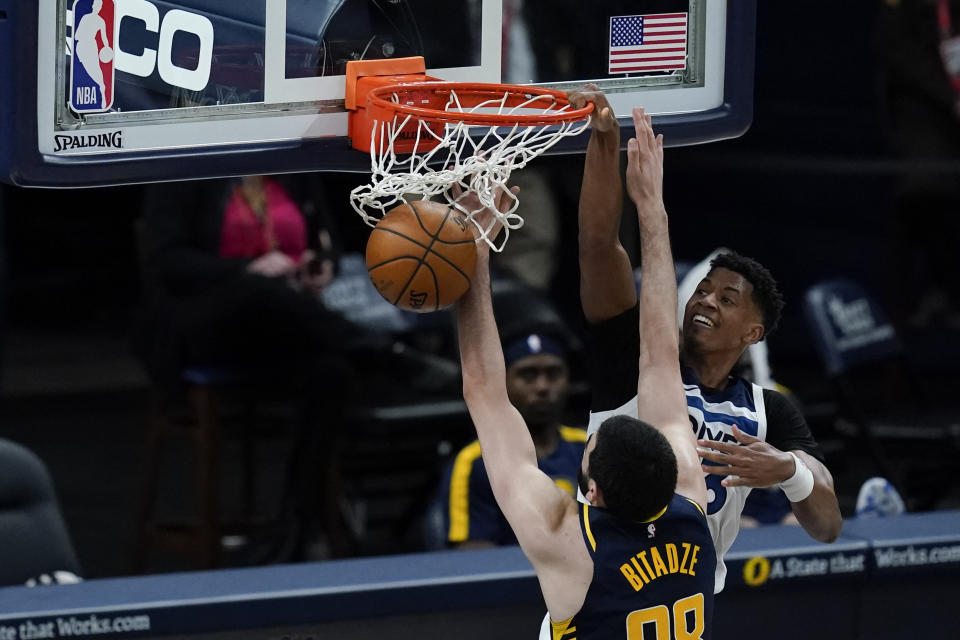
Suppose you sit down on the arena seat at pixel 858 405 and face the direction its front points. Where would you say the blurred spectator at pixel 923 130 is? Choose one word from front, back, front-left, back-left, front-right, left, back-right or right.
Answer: back-left

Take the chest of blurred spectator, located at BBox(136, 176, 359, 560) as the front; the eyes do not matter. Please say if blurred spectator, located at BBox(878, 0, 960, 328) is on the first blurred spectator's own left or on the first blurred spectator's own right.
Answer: on the first blurred spectator's own left

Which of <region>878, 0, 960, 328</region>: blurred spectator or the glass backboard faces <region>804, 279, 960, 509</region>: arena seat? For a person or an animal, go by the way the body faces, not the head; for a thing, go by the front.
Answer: the blurred spectator

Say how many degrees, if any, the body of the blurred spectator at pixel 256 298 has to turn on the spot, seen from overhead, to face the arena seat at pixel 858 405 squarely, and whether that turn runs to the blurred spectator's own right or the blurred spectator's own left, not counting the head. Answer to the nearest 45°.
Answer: approximately 45° to the blurred spectator's own left

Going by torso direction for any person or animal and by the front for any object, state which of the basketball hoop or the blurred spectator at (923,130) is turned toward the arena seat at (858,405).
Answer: the blurred spectator

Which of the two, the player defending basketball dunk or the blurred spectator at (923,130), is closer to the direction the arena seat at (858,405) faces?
the player defending basketball dunk

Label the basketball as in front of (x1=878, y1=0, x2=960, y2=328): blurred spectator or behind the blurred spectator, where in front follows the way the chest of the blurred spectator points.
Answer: in front

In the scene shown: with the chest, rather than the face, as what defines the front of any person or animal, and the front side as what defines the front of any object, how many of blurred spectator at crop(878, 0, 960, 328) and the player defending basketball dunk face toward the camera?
1

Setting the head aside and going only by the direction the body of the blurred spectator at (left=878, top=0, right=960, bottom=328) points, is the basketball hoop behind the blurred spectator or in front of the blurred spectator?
in front

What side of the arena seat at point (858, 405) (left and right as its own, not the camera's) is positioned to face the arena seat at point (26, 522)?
right

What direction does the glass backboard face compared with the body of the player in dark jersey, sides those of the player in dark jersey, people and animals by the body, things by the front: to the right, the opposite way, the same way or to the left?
the opposite way

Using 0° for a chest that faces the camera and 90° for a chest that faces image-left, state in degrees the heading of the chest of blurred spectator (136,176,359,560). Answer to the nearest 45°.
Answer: approximately 315°
